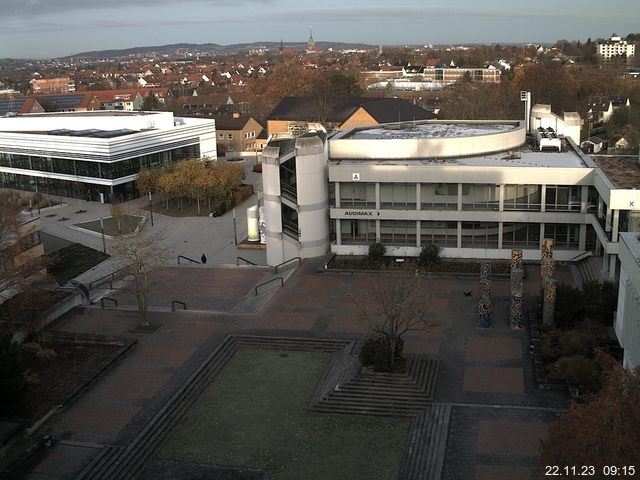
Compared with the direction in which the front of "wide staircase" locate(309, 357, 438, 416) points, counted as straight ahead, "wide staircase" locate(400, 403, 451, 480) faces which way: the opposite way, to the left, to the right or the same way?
to the right

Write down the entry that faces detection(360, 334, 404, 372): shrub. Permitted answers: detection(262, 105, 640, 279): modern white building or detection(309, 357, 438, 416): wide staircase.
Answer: the modern white building

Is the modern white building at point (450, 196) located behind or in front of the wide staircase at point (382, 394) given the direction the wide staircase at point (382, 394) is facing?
behind

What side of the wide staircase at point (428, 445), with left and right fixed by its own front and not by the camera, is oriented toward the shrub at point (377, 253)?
right

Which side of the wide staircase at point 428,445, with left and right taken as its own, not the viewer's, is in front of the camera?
left

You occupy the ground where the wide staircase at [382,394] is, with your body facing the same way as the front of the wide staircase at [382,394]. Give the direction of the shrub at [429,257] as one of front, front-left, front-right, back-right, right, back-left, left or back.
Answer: back

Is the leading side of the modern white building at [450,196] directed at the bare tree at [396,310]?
yes

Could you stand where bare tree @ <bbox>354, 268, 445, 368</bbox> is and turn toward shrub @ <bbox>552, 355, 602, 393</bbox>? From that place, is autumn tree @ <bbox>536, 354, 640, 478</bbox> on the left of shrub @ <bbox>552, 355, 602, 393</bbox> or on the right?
right

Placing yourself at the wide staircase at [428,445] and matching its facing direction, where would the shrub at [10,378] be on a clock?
The shrub is roughly at 12 o'clock from the wide staircase.

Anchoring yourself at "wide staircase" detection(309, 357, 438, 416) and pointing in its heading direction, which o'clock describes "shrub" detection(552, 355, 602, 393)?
The shrub is roughly at 9 o'clock from the wide staircase.

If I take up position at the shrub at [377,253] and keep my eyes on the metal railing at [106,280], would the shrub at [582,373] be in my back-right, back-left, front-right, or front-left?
back-left

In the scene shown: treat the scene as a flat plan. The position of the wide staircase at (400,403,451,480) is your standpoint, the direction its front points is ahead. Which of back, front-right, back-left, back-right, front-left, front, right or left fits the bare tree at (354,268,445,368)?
right

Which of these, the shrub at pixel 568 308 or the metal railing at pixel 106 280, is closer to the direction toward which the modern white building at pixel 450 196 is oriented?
the shrub

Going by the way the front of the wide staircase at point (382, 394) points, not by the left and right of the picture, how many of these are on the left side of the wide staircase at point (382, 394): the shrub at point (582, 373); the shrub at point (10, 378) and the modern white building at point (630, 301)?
2
